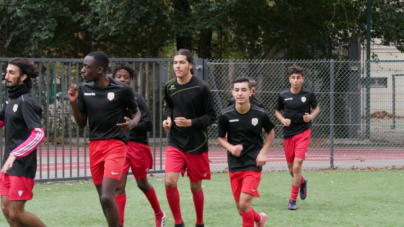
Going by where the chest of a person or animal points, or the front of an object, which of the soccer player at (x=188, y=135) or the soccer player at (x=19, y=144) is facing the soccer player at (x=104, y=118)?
the soccer player at (x=188, y=135)

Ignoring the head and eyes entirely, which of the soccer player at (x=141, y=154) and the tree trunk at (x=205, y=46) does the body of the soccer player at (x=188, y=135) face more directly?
the soccer player

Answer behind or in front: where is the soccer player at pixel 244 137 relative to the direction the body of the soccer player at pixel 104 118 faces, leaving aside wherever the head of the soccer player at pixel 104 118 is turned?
behind

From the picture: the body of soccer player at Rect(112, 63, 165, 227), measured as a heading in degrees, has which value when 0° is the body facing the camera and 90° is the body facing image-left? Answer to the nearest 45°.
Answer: approximately 45°

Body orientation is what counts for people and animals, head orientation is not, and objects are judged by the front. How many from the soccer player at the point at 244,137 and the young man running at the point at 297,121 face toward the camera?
2

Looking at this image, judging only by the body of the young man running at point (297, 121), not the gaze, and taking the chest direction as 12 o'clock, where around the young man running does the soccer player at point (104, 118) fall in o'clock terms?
The soccer player is roughly at 1 o'clock from the young man running.

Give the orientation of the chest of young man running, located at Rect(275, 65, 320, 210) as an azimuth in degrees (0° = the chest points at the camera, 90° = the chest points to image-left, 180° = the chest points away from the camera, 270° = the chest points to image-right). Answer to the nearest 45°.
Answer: approximately 0°

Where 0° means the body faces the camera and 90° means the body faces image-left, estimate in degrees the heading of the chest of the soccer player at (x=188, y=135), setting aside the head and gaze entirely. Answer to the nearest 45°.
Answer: approximately 45°

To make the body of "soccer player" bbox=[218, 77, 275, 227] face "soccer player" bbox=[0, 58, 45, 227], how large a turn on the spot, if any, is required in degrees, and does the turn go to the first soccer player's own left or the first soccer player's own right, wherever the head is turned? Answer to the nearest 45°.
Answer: approximately 45° to the first soccer player's own right
